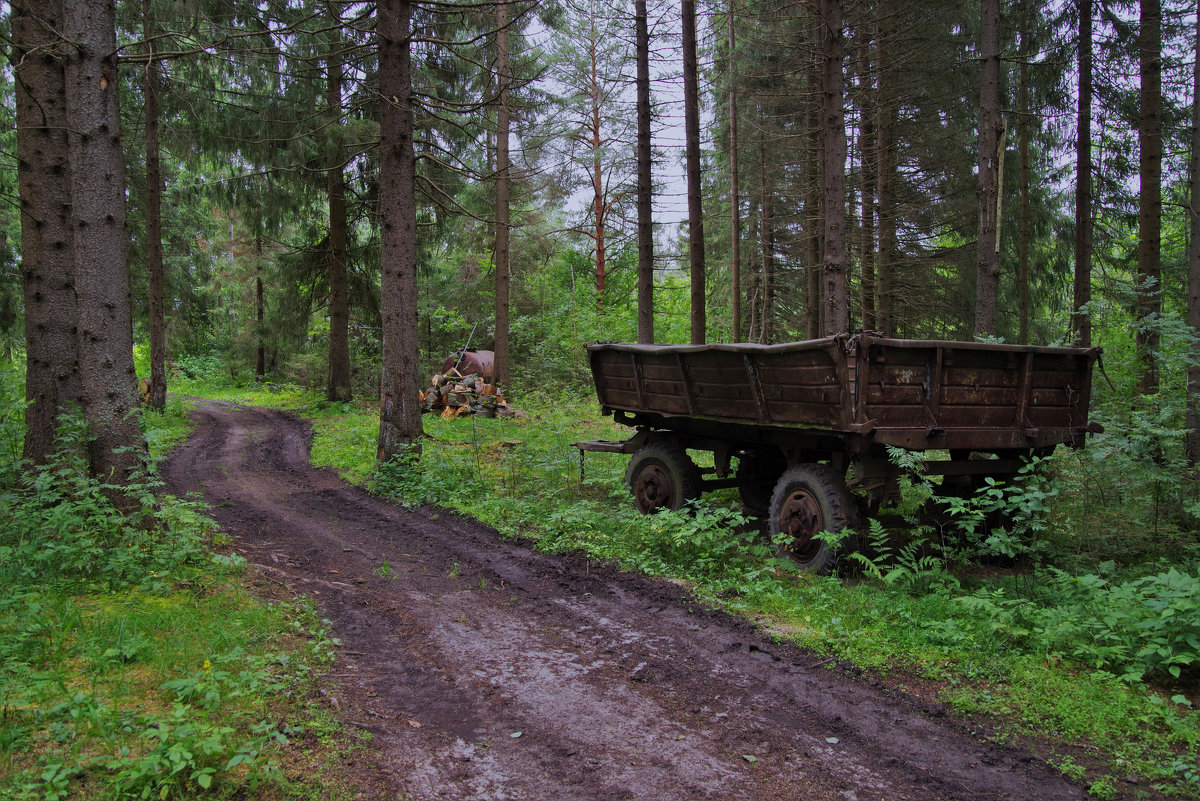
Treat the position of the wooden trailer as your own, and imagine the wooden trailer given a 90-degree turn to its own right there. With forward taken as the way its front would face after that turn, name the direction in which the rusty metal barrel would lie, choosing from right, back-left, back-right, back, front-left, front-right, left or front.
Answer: left

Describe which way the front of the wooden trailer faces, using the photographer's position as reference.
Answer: facing away from the viewer and to the left of the viewer
